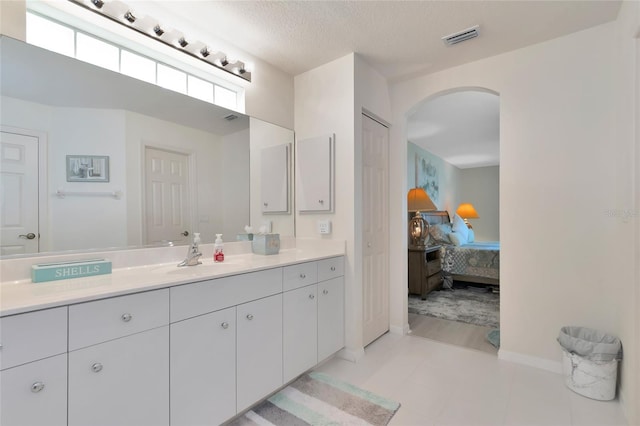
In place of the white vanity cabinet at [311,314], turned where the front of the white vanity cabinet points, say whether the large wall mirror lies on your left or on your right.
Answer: on your right

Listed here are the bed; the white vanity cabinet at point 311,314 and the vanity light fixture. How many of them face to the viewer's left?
0

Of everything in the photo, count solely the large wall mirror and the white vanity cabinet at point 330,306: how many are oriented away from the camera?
0

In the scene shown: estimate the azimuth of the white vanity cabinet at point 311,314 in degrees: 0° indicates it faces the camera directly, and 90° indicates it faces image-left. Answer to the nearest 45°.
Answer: approximately 315°

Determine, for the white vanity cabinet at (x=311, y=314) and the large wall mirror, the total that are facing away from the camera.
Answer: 0

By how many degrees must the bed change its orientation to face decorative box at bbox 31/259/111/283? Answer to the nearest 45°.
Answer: approximately 135° to its right

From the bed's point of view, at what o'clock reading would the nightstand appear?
The nightstand is roughly at 4 o'clock from the bed.

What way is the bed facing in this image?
to the viewer's right

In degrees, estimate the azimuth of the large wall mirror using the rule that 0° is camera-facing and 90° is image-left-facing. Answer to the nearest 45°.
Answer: approximately 315°

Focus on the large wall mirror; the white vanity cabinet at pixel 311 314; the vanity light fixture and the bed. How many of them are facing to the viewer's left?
0

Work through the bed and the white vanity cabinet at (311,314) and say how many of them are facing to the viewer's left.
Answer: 0

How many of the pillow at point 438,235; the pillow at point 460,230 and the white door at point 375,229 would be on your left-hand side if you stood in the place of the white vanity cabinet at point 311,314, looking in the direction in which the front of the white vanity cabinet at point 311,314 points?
3

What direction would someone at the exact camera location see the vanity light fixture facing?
facing the viewer and to the right of the viewer

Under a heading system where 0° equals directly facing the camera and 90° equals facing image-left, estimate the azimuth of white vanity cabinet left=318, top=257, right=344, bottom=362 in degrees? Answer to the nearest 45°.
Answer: approximately 315°
